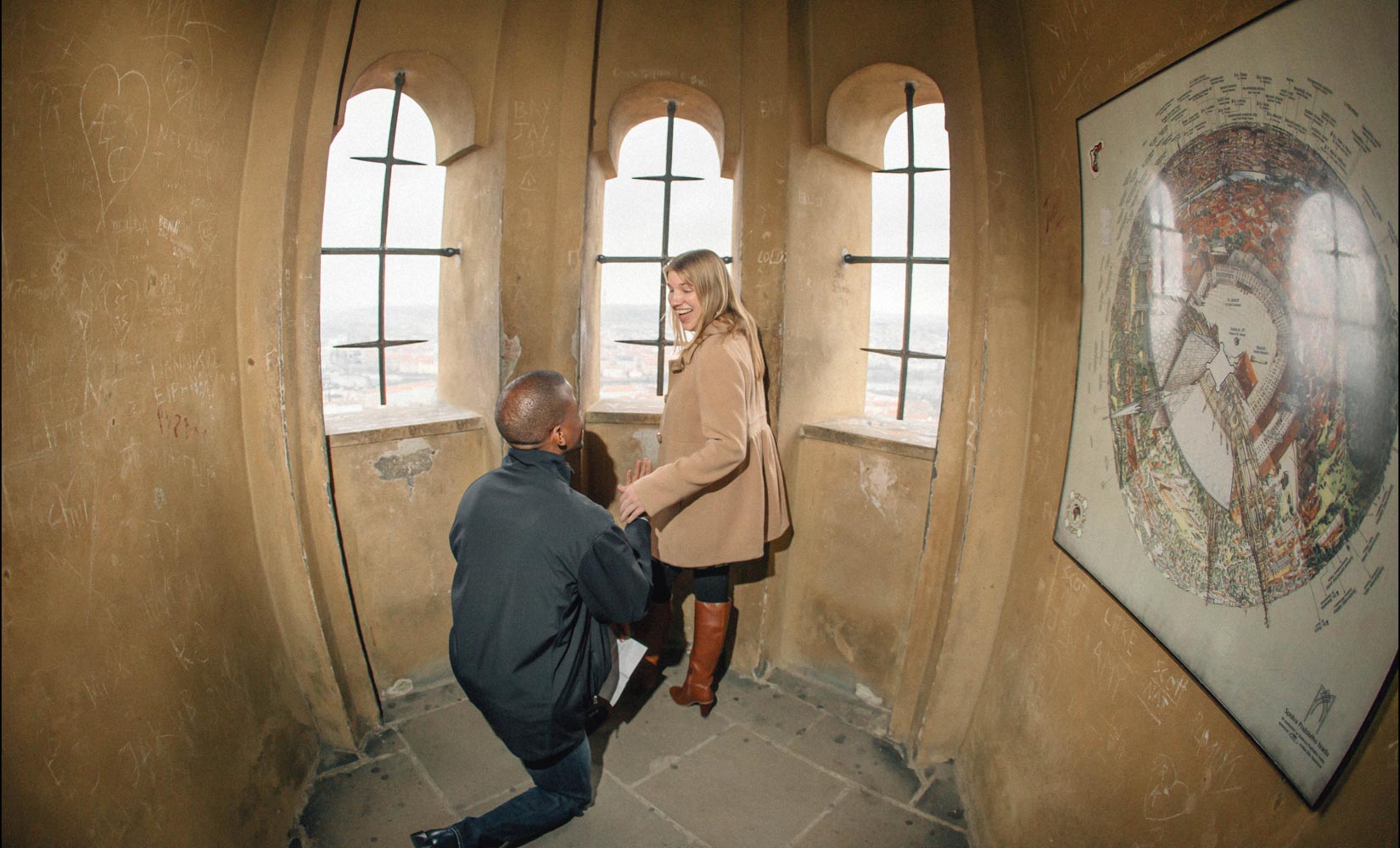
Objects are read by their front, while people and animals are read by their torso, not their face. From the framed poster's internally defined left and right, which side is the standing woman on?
on its right

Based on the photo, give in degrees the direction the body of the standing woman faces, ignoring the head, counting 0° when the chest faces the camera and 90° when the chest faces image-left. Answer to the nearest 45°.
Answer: approximately 90°

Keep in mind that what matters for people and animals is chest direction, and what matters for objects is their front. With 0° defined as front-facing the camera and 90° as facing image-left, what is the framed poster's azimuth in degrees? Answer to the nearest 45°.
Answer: approximately 45°

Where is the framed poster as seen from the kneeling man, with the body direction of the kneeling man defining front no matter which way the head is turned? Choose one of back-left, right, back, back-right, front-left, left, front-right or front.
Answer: right

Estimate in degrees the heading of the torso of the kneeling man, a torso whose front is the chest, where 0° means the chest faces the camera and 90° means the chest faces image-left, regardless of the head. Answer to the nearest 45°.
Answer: approximately 225°

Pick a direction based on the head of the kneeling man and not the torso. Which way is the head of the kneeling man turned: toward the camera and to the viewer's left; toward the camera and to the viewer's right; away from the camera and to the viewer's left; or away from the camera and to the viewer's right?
away from the camera and to the viewer's right

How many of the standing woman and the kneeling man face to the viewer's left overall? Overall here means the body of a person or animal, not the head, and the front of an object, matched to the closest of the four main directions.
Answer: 1
